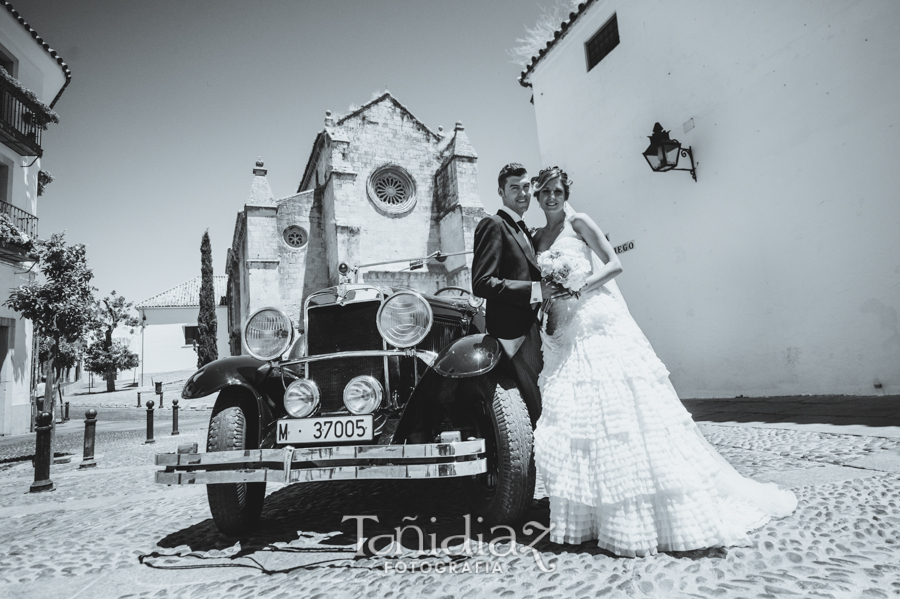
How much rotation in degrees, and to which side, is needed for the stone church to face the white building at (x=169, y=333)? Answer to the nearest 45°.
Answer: approximately 135° to its right

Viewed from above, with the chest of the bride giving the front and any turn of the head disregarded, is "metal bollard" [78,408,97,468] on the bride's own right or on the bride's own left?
on the bride's own right

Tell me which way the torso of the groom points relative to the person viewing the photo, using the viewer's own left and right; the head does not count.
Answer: facing the viewer and to the right of the viewer

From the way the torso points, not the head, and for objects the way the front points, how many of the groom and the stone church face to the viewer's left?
0

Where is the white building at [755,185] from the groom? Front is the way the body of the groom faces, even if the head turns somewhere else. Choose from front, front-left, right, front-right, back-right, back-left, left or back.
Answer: left

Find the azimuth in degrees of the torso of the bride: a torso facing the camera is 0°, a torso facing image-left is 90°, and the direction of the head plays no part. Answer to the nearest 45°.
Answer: approximately 45°

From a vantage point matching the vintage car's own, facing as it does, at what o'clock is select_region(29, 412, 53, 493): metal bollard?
The metal bollard is roughly at 3 o'clock from the vintage car.

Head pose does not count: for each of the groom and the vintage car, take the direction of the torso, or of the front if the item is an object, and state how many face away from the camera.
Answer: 0

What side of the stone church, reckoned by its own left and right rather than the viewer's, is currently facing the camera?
front

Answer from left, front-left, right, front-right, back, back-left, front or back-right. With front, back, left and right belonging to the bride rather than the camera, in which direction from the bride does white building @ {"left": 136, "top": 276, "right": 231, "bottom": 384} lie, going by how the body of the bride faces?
right

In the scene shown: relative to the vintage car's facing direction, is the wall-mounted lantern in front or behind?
behind

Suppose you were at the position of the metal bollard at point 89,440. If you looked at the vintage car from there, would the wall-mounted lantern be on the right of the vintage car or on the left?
left
